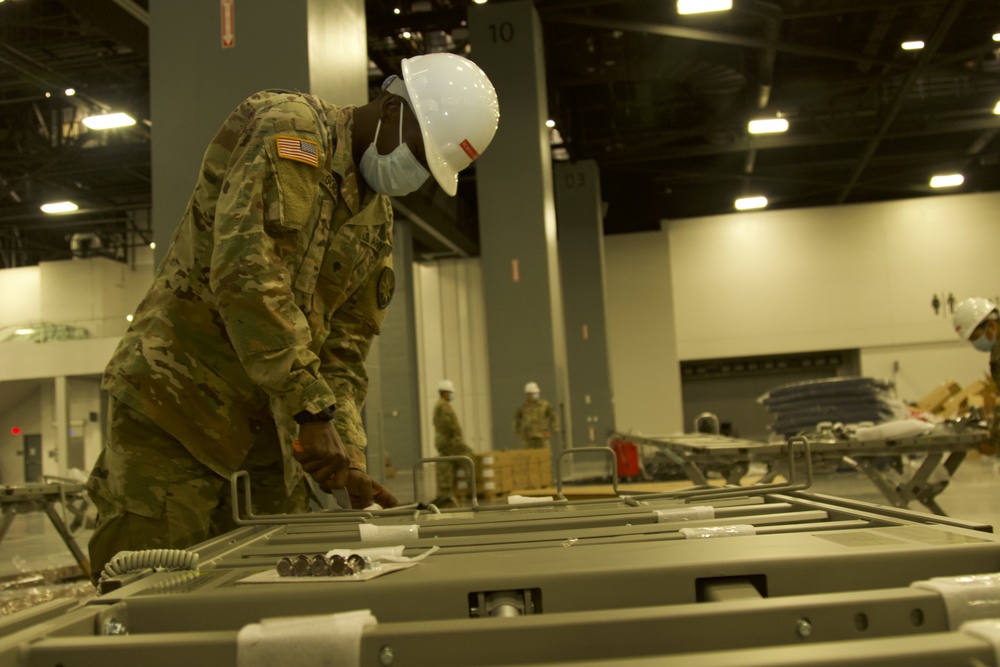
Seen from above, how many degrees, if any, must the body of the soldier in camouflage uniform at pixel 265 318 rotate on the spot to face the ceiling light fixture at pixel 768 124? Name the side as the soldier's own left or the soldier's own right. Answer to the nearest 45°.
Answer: approximately 90° to the soldier's own left

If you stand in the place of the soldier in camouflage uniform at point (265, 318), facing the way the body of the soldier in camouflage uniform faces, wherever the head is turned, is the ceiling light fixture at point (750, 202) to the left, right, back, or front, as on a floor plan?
left

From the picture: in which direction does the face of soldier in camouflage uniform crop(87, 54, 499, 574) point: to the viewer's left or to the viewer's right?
to the viewer's right

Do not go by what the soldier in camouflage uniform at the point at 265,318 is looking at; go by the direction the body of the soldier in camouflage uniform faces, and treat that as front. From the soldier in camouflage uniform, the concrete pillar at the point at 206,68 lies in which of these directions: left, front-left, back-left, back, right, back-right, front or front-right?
back-left

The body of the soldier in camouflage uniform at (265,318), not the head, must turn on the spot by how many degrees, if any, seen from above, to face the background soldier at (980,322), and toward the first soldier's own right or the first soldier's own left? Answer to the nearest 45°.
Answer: approximately 90° to the first soldier's own left

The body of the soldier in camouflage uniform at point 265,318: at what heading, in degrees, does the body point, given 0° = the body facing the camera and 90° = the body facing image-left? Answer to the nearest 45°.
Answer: approximately 315°

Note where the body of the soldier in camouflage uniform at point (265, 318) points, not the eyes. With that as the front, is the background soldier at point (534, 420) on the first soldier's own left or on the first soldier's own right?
on the first soldier's own left

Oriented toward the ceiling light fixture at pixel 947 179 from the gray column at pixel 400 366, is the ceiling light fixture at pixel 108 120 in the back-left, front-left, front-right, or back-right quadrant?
back-right

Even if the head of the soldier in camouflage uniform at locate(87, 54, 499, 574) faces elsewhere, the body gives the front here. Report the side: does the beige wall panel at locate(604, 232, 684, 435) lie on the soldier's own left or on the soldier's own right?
on the soldier's own left
